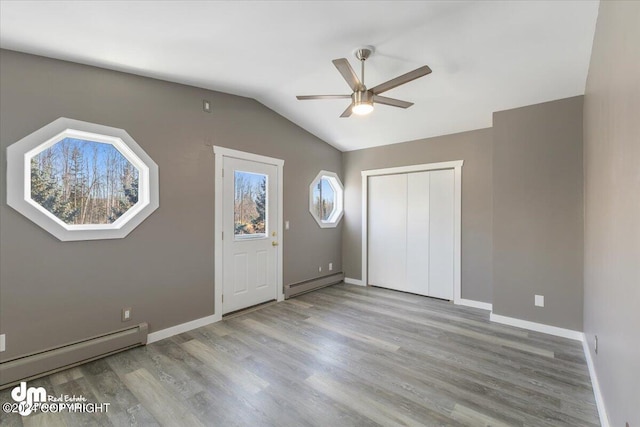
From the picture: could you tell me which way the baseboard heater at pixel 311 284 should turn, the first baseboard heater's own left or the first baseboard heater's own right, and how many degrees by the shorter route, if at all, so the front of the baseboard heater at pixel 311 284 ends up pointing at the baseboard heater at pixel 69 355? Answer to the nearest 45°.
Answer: approximately 90° to the first baseboard heater's own right

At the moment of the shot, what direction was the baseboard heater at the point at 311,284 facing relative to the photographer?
facing the viewer and to the right of the viewer

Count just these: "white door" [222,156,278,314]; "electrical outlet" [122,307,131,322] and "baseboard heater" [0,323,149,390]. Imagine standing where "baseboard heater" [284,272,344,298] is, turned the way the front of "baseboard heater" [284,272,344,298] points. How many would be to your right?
3

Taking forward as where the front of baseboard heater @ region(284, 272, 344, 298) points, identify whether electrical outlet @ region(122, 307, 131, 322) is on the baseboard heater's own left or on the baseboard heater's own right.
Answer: on the baseboard heater's own right

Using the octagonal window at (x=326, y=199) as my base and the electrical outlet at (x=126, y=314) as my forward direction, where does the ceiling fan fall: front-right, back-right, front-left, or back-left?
front-left

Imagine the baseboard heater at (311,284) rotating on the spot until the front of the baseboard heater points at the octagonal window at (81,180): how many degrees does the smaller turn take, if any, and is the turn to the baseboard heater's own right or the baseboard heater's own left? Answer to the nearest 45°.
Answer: approximately 90° to the baseboard heater's own right

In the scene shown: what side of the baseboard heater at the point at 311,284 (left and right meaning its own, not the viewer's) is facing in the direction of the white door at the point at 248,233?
right

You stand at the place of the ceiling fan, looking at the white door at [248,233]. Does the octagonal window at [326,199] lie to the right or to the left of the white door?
right

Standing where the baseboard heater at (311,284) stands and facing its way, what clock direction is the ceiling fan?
The ceiling fan is roughly at 1 o'clock from the baseboard heater.
